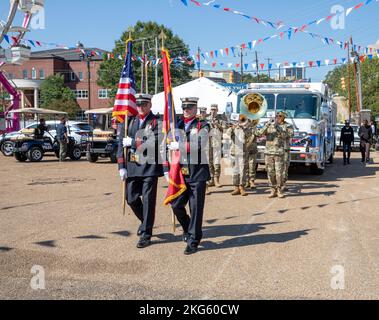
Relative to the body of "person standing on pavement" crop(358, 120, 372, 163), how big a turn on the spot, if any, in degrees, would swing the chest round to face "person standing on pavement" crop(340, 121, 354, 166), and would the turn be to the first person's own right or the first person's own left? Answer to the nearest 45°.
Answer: approximately 90° to the first person's own right

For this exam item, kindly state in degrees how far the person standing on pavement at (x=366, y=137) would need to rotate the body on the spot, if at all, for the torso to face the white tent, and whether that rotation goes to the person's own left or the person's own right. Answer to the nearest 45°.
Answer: approximately 135° to the person's own right

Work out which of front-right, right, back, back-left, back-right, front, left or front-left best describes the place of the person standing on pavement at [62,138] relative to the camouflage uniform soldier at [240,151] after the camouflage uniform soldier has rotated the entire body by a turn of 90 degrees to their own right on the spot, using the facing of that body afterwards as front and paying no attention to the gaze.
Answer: front

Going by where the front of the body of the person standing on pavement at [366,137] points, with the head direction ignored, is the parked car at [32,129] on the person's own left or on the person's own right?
on the person's own right

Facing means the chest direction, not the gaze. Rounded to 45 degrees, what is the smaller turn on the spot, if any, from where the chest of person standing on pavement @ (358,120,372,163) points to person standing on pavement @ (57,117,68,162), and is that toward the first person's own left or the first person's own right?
approximately 90° to the first person's own right

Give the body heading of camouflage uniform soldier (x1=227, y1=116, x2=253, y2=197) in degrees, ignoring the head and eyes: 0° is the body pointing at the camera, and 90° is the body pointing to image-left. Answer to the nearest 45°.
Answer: approximately 45°

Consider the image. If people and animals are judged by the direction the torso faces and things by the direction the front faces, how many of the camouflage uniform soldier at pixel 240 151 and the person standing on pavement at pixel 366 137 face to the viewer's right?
0

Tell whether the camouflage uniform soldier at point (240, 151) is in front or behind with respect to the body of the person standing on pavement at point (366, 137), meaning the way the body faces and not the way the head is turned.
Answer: in front

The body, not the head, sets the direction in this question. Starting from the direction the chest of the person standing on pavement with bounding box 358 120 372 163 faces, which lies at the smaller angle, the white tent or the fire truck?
the fire truck

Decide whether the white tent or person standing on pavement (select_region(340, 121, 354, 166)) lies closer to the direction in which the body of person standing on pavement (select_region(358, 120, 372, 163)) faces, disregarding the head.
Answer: the person standing on pavement (select_region(340, 121, 354, 166))
